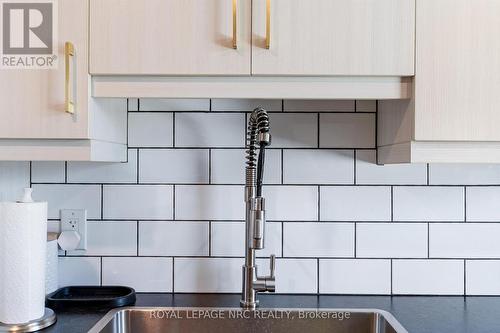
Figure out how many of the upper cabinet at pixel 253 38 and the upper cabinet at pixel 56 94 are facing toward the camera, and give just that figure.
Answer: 2

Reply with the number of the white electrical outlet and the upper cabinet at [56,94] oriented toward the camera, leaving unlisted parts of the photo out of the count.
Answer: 2

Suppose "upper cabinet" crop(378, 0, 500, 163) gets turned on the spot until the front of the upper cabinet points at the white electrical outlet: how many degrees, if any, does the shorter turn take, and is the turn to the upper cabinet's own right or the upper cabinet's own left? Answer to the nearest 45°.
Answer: approximately 90° to the upper cabinet's own right

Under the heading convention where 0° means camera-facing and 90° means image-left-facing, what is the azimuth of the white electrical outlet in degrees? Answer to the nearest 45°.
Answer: approximately 0°
